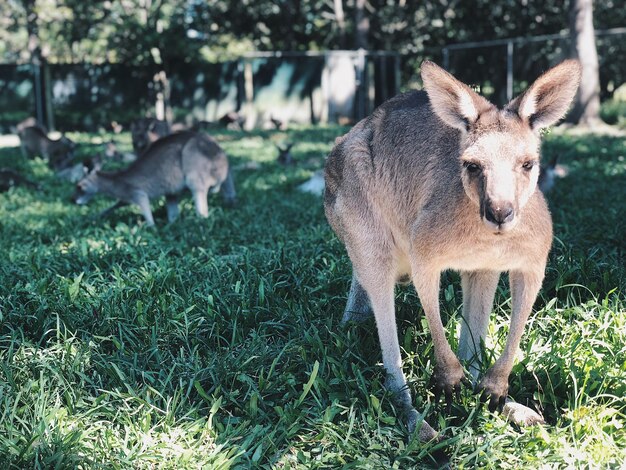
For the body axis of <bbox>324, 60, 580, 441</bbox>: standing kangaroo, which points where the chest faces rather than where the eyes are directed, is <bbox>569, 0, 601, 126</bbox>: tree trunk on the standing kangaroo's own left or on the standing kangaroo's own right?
on the standing kangaroo's own left

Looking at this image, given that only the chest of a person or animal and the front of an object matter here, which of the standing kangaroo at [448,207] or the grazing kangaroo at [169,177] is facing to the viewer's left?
the grazing kangaroo

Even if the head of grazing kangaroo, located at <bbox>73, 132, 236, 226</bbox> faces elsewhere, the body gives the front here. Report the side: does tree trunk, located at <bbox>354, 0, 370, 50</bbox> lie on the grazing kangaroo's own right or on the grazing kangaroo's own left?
on the grazing kangaroo's own right

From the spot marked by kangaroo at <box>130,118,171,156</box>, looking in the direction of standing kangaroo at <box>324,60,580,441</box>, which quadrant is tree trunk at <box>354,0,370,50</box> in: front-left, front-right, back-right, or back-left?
back-left

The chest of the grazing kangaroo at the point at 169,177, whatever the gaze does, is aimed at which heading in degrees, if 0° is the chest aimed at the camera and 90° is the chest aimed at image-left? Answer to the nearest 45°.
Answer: approximately 90°

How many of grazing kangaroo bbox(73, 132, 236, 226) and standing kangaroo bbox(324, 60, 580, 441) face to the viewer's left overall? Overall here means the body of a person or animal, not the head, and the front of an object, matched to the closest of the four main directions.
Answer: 1

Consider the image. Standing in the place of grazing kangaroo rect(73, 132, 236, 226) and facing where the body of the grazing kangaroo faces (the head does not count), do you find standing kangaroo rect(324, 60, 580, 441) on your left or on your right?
on your left

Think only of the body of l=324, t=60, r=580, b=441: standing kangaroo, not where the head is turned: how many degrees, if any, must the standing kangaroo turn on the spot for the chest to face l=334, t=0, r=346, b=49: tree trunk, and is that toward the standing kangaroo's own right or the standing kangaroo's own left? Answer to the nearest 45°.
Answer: approximately 135° to the standing kangaroo's own left

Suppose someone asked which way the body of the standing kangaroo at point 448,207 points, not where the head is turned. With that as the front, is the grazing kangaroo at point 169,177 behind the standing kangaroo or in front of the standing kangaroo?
behind

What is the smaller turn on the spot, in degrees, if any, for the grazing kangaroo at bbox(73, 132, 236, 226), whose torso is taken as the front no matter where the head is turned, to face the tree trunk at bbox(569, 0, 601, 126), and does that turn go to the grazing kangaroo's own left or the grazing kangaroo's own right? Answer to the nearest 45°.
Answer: approximately 135° to the grazing kangaroo's own right

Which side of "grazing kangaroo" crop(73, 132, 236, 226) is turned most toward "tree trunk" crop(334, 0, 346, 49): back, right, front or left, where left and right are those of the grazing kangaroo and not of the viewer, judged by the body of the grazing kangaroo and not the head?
right

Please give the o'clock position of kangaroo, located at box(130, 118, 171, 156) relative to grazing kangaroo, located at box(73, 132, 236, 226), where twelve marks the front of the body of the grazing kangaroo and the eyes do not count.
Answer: The kangaroo is roughly at 3 o'clock from the grazing kangaroo.
